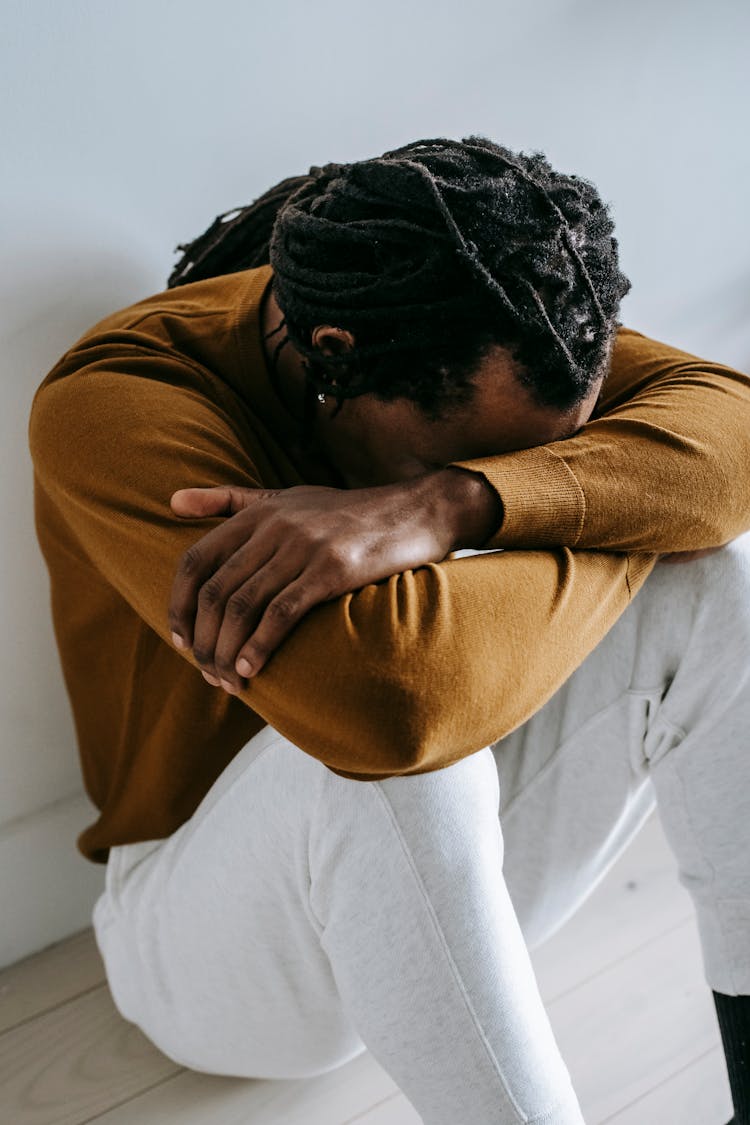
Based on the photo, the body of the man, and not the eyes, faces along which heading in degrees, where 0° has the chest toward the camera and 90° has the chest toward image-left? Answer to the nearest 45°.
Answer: approximately 315°

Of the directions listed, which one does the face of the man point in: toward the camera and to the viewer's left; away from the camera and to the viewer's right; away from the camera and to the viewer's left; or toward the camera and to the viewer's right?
toward the camera and to the viewer's right
